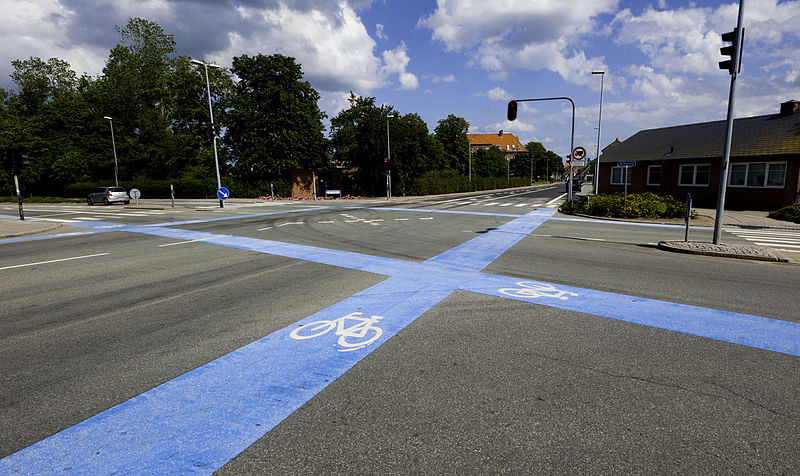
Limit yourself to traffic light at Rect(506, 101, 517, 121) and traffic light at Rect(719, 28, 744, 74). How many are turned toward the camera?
1

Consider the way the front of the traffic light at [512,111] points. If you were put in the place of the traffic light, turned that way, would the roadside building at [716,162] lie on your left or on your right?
on your left

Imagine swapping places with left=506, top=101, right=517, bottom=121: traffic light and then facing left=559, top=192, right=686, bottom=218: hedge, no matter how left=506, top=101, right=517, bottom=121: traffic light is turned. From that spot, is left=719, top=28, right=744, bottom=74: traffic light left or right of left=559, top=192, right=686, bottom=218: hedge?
right

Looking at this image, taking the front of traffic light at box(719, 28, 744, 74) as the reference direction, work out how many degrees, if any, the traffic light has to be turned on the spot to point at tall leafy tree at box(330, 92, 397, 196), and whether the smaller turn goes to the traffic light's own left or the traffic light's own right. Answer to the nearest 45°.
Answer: approximately 45° to the traffic light's own right

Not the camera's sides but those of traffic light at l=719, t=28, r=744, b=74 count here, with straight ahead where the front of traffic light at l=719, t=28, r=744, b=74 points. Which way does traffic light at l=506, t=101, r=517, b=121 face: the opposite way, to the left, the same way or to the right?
to the left

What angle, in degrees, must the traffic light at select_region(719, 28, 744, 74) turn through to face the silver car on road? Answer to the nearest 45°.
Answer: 0° — it already faces it

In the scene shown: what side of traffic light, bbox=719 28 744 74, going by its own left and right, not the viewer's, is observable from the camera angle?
left

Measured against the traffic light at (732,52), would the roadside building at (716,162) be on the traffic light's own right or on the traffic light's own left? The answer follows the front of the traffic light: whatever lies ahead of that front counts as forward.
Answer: on the traffic light's own right

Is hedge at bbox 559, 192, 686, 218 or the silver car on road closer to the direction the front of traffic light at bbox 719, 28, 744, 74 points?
the silver car on road

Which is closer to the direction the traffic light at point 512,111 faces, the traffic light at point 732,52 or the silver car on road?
the traffic light

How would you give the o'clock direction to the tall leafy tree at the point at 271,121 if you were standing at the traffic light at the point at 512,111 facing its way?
The tall leafy tree is roughly at 4 o'clock from the traffic light.
